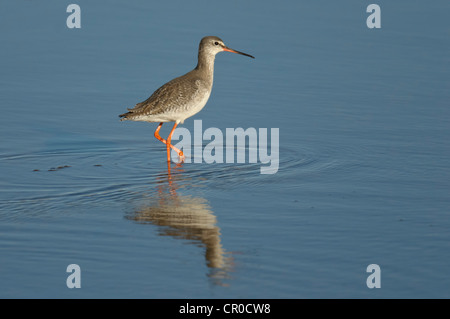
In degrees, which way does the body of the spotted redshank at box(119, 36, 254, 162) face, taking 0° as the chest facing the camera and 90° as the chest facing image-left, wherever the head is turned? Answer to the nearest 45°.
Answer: approximately 270°
